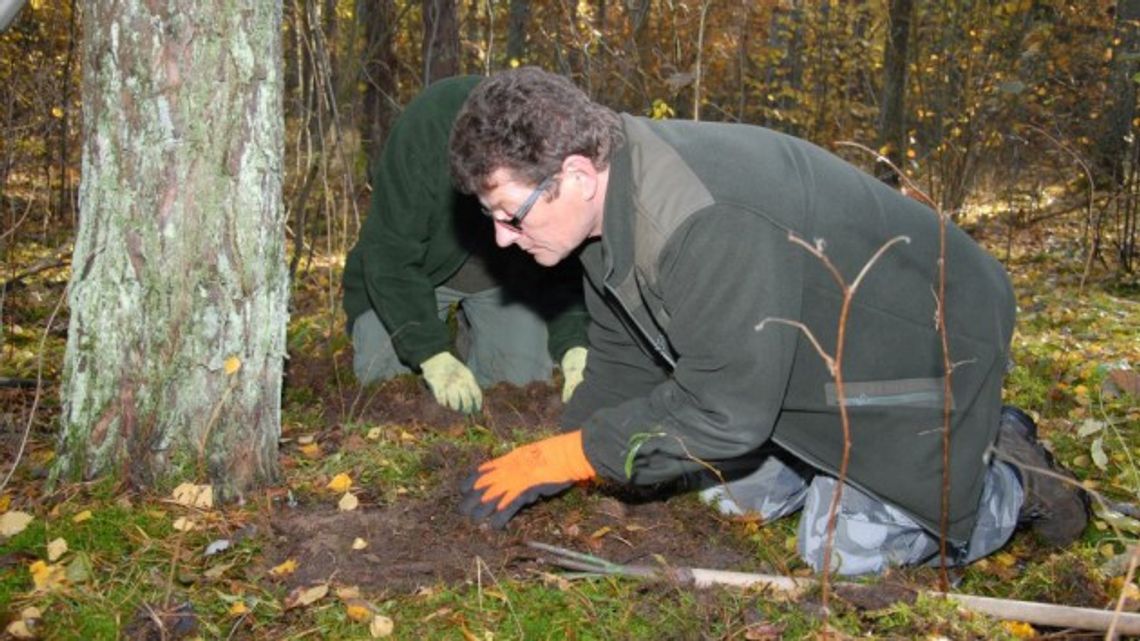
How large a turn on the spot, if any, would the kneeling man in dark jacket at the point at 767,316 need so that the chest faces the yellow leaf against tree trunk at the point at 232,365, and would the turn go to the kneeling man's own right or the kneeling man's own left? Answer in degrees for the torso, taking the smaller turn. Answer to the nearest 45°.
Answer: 0° — they already face it

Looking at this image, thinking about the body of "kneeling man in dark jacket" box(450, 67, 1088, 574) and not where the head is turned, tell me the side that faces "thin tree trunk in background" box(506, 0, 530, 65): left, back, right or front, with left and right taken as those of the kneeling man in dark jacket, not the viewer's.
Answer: right

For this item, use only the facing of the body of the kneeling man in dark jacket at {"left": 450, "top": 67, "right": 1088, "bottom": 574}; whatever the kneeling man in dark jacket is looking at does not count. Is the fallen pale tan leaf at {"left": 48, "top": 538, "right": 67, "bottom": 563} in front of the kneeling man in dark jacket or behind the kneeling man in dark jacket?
in front

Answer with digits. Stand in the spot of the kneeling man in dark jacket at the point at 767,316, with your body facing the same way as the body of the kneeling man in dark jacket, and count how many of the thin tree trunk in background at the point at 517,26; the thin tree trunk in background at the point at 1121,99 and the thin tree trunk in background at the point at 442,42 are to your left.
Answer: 0

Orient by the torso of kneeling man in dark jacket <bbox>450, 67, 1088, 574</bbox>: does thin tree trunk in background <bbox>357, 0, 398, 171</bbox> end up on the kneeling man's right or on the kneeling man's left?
on the kneeling man's right

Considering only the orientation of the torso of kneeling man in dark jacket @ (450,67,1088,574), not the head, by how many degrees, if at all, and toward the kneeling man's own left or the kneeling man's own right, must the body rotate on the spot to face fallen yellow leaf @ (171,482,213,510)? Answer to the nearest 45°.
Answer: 0° — they already face it

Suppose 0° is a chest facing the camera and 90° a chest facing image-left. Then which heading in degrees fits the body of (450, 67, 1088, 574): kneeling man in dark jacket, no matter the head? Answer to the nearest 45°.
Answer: approximately 90°

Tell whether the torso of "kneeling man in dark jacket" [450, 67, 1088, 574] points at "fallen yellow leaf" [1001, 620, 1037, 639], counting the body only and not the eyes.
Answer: no

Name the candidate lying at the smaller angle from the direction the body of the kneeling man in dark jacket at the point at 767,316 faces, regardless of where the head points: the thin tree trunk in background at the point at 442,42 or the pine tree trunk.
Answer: the pine tree trunk

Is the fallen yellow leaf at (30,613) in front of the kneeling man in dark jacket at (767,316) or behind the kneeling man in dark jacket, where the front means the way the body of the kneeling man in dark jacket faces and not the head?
in front

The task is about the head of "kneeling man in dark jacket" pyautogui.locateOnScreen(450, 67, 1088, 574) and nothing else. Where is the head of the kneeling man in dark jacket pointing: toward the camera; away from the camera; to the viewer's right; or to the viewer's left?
to the viewer's left

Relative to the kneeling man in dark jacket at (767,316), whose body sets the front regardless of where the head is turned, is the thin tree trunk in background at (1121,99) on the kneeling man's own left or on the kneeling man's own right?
on the kneeling man's own right

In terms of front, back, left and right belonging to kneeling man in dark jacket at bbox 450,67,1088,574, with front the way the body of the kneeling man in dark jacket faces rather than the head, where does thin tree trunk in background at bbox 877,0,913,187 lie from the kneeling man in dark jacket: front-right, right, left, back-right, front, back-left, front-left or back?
right

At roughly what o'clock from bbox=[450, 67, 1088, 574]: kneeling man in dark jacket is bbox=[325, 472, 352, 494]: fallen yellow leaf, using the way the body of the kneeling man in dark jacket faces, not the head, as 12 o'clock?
The fallen yellow leaf is roughly at 12 o'clock from the kneeling man in dark jacket.

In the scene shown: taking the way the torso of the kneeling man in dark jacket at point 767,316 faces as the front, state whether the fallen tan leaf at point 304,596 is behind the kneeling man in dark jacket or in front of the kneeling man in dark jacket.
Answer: in front
